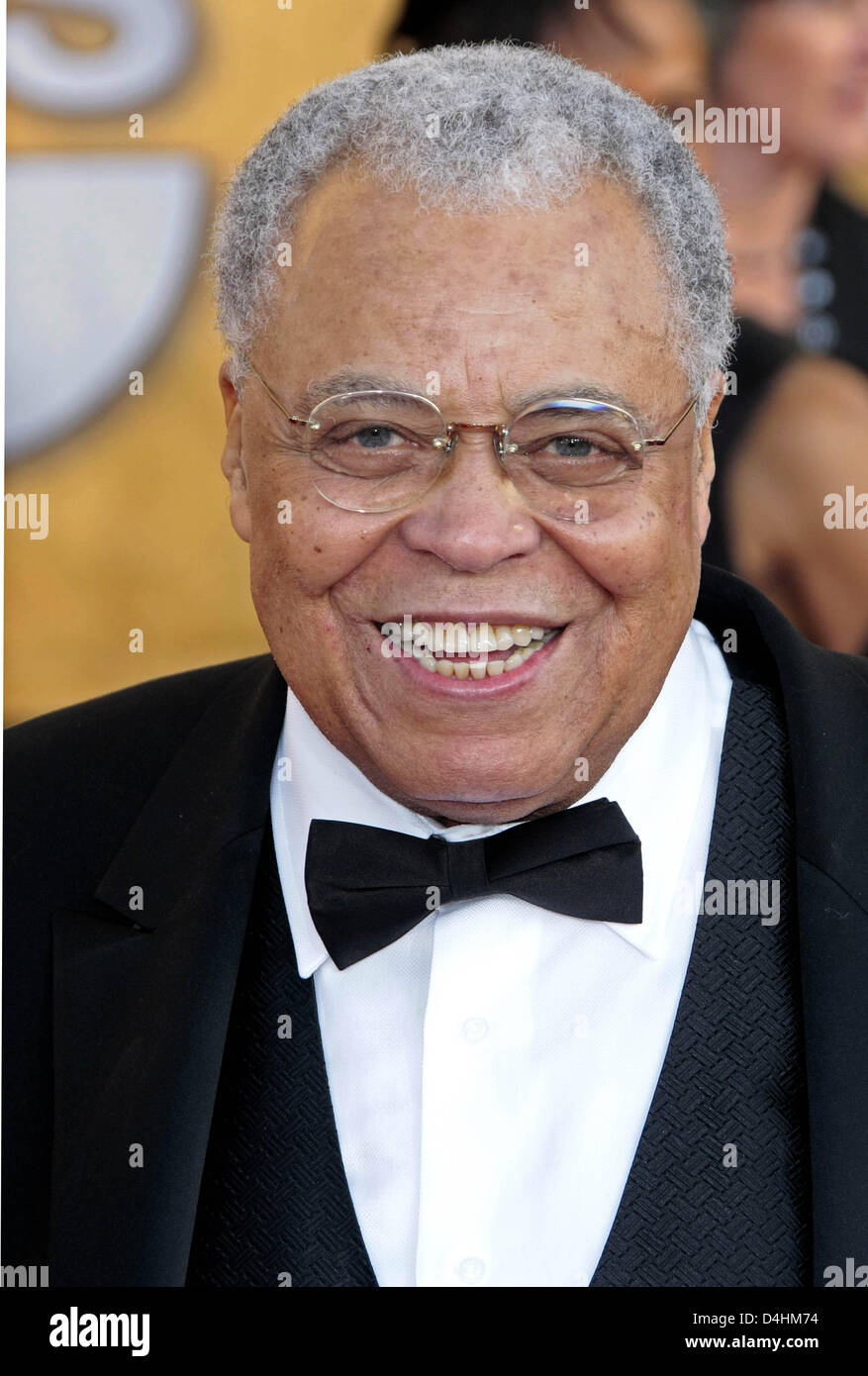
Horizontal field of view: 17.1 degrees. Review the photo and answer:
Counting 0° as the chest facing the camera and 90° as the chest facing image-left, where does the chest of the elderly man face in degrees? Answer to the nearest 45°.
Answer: approximately 0°

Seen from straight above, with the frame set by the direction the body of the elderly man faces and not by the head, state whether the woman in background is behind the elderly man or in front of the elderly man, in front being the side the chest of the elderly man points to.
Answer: behind
